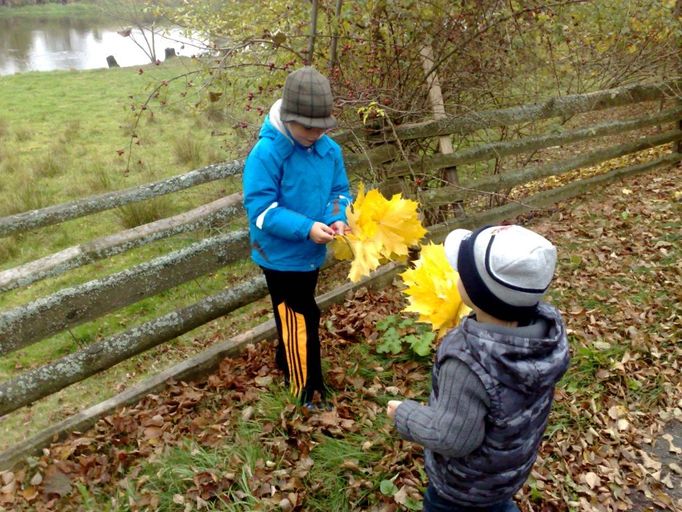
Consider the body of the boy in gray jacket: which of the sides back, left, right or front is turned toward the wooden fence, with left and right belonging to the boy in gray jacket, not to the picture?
front

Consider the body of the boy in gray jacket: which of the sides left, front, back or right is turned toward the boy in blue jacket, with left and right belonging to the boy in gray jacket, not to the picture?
front

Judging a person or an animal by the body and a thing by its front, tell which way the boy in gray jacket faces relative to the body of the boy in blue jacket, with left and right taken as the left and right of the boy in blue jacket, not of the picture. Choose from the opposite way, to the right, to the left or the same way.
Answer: the opposite way

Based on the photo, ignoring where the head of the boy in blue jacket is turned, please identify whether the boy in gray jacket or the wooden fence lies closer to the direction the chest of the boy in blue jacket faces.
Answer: the boy in gray jacket

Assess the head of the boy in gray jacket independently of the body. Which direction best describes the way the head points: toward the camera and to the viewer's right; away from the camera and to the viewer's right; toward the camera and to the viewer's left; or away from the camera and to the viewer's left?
away from the camera and to the viewer's left

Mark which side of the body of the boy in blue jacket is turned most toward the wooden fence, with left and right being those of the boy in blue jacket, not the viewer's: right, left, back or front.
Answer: back

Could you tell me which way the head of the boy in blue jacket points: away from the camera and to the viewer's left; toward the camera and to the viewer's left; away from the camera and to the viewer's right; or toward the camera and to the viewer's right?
toward the camera and to the viewer's right

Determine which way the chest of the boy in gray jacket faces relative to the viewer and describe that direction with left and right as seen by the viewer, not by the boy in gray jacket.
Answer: facing away from the viewer and to the left of the viewer

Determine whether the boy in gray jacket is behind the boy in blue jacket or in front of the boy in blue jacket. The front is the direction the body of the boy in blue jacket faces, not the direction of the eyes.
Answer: in front
